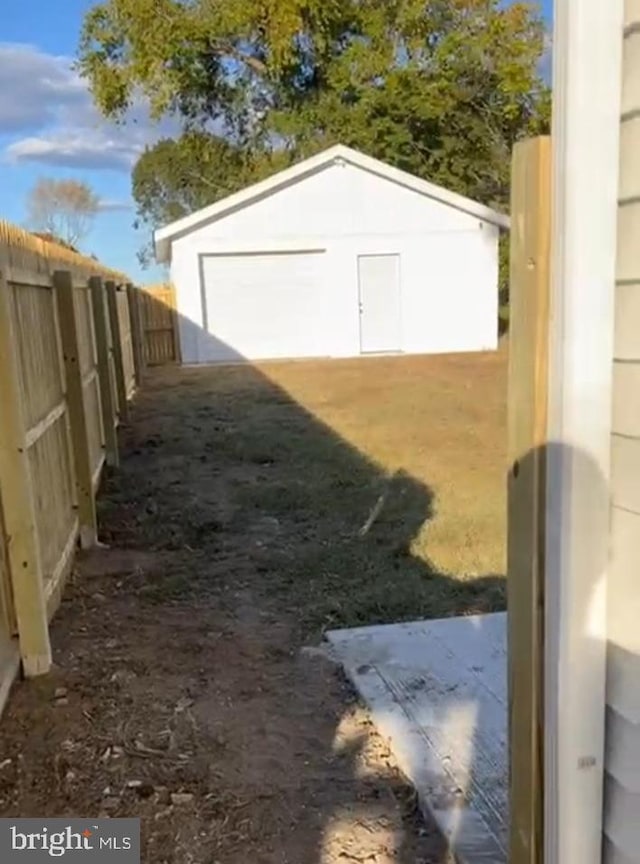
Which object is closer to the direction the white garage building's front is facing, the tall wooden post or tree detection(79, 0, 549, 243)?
the tall wooden post

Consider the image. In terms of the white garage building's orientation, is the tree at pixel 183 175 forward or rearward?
rearward

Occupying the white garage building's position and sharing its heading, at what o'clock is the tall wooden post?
The tall wooden post is roughly at 12 o'clock from the white garage building.

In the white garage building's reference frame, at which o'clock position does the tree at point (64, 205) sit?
The tree is roughly at 5 o'clock from the white garage building.

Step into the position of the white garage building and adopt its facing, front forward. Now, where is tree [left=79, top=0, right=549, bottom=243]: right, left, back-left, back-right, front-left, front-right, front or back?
back

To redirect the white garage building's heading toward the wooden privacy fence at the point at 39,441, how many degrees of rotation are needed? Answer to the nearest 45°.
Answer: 0° — it already faces it

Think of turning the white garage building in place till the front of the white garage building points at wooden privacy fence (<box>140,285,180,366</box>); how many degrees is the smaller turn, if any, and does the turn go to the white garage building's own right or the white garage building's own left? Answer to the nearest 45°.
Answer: approximately 90° to the white garage building's own right

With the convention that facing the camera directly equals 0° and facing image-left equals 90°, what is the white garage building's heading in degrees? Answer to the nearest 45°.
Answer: approximately 0°

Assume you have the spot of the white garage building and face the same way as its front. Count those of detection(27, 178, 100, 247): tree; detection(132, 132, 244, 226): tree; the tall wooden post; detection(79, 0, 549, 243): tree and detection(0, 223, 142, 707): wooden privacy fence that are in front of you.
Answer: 2

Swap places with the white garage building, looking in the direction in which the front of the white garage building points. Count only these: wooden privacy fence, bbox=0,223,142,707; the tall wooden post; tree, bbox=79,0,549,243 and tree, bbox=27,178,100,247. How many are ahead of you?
2
